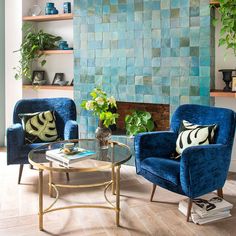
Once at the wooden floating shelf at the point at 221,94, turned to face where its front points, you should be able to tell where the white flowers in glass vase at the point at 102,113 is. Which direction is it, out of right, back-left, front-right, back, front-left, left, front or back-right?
front-right

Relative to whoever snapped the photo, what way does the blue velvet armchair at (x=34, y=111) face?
facing the viewer

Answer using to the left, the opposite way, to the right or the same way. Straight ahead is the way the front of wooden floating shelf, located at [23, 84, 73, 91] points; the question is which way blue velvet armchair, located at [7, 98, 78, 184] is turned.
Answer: the same way

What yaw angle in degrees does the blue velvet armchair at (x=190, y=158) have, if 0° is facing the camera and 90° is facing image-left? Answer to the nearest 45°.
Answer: approximately 45°

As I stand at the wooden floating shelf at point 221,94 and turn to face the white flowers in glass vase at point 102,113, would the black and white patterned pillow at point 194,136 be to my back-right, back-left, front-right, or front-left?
front-left

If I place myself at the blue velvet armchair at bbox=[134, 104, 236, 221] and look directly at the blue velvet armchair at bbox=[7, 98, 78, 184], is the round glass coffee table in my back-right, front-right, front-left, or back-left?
front-left

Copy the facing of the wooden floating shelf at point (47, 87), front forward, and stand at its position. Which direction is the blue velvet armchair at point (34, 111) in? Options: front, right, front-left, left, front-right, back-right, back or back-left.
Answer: front

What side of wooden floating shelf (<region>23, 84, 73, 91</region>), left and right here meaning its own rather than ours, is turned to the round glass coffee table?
front

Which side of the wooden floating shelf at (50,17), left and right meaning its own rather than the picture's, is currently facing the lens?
front

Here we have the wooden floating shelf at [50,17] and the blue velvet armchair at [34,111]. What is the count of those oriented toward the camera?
2

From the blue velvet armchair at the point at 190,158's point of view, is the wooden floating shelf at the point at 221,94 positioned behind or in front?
behind

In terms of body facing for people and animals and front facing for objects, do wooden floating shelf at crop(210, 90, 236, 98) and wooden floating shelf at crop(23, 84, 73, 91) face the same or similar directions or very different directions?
same or similar directions

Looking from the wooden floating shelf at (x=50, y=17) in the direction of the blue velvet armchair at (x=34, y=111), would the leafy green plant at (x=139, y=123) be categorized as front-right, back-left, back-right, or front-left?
front-left

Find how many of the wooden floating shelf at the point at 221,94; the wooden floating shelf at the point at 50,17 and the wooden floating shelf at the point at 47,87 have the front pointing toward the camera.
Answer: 3

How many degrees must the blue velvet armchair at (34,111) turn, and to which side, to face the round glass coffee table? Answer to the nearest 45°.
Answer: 0° — it already faces it

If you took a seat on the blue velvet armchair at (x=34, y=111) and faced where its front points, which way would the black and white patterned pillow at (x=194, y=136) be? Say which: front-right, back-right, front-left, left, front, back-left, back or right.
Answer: front-left

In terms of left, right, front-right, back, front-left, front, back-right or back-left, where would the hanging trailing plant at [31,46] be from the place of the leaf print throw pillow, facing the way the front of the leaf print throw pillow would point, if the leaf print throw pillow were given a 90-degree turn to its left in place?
left

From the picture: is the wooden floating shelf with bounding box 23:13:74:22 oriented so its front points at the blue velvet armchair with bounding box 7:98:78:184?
yes
